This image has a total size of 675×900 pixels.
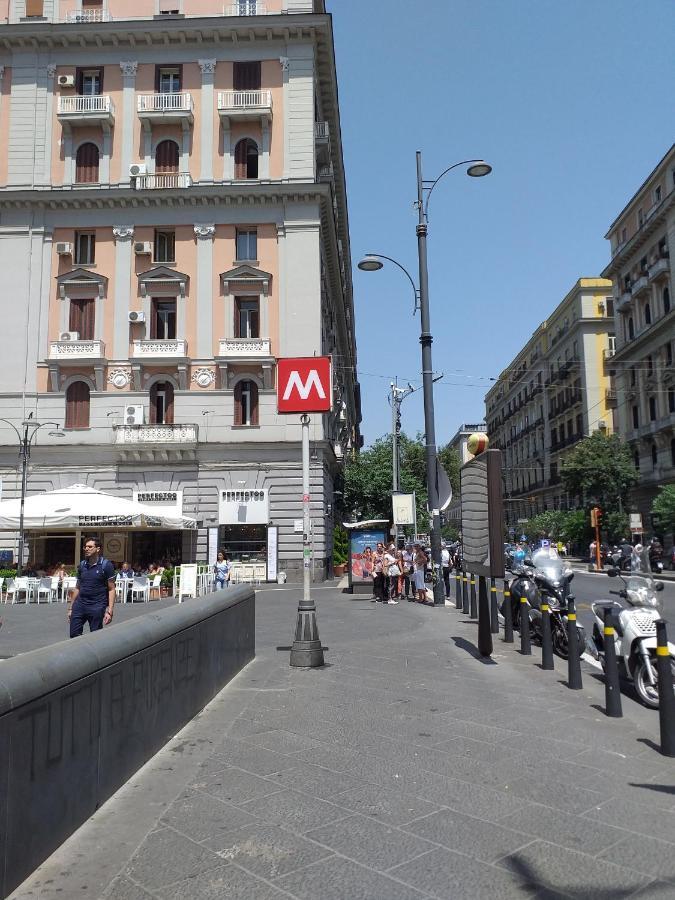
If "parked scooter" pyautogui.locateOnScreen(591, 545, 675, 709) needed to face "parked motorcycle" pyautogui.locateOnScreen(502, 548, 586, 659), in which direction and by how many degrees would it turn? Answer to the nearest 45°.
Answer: approximately 180°

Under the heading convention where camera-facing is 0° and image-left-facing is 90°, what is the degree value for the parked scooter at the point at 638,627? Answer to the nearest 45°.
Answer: approximately 315°

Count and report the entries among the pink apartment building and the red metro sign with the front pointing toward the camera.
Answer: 2

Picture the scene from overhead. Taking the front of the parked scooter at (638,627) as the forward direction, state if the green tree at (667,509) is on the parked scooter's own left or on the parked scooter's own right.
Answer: on the parked scooter's own left

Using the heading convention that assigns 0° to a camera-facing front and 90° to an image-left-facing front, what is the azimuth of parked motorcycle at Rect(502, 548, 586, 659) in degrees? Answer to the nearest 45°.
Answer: approximately 315°

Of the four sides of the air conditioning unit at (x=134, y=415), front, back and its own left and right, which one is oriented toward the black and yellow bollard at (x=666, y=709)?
front

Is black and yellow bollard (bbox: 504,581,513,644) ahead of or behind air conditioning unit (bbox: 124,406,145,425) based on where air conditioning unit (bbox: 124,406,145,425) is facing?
ahead

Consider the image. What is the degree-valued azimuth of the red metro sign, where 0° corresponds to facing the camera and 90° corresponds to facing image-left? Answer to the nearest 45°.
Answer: approximately 0°
